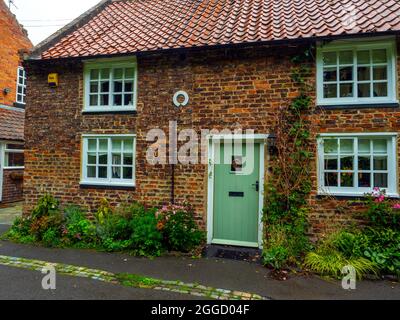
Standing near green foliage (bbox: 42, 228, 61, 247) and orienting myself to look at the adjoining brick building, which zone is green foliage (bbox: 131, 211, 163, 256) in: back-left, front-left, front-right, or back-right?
back-right

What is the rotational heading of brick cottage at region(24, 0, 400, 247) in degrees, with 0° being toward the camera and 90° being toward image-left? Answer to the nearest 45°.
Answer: approximately 0°

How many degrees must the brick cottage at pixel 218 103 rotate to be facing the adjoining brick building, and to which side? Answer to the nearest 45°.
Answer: approximately 135° to its right

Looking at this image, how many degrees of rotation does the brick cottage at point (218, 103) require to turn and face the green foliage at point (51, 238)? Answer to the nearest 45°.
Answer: approximately 90° to its right

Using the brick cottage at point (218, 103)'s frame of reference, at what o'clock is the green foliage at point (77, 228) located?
The green foliage is roughly at 3 o'clock from the brick cottage.
